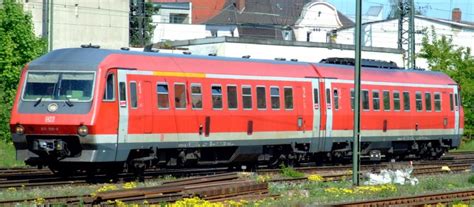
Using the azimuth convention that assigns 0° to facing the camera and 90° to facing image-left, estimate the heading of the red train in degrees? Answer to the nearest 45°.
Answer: approximately 45°

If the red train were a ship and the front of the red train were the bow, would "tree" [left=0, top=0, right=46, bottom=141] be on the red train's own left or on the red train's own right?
on the red train's own right
